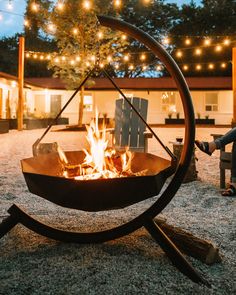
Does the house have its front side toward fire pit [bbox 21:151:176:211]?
yes

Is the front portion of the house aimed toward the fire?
yes

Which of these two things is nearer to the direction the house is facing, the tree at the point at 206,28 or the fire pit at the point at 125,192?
the fire pit

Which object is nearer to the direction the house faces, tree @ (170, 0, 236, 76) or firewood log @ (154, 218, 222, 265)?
the firewood log

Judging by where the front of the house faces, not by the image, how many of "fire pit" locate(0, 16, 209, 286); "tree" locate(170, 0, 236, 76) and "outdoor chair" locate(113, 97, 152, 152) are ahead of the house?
2

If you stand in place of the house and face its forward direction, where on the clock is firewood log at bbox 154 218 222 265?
The firewood log is roughly at 12 o'clock from the house.

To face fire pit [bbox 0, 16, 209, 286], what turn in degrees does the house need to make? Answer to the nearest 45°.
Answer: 0° — it already faces it

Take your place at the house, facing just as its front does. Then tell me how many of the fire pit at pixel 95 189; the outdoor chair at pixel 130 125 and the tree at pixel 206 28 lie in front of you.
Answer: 2

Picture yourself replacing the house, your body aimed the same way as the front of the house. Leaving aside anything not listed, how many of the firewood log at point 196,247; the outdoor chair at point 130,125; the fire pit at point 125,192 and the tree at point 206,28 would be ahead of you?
3

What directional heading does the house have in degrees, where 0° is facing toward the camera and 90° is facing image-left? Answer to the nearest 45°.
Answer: approximately 0°

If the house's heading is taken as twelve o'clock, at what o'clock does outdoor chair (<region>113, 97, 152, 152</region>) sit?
The outdoor chair is roughly at 12 o'clock from the house.
